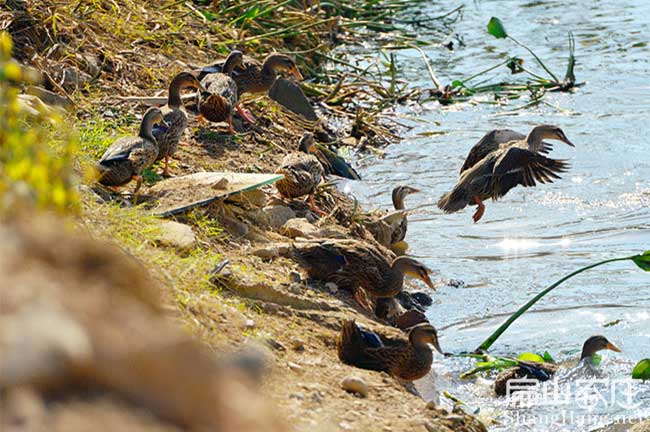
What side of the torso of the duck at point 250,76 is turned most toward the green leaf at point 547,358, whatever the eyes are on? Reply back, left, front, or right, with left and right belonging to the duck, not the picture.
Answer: right

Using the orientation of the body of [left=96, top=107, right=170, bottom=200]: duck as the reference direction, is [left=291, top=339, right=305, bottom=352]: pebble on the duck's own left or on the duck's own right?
on the duck's own right

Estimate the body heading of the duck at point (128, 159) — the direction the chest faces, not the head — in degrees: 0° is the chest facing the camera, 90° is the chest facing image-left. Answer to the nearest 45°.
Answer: approximately 225°

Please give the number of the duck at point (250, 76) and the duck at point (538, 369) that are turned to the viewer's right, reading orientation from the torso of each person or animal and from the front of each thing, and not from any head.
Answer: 2

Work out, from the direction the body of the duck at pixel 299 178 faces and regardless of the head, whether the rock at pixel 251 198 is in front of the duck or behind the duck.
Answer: behind

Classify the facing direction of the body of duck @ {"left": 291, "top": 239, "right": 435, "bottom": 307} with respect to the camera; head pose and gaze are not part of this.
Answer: to the viewer's right

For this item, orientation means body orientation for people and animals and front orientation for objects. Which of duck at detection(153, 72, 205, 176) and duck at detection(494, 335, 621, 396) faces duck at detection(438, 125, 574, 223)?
duck at detection(153, 72, 205, 176)

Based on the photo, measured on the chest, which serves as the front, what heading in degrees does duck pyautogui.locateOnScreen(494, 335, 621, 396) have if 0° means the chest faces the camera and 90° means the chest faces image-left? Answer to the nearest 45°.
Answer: approximately 270°

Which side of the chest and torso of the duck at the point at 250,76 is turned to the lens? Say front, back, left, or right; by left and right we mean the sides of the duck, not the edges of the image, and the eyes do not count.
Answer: right

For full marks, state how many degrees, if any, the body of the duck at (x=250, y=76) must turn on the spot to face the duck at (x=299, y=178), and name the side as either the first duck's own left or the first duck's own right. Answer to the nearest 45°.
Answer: approximately 90° to the first duck's own right
